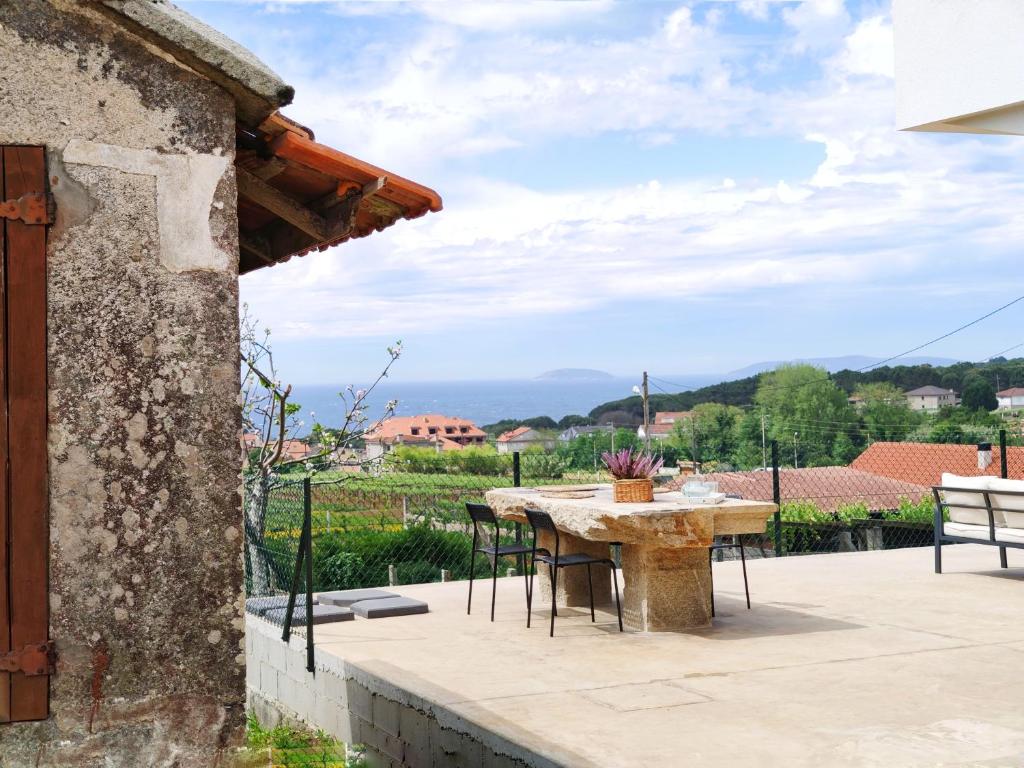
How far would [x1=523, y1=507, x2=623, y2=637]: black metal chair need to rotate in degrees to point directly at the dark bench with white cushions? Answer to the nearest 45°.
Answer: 0° — it already faces it

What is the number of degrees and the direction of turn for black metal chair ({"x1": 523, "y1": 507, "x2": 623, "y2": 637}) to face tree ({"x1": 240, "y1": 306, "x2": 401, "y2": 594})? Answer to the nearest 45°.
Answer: approximately 90° to its left

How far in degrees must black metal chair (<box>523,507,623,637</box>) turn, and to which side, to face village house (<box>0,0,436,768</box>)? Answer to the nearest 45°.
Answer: approximately 180°

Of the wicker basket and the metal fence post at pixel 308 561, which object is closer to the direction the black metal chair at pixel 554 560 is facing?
the wicker basket

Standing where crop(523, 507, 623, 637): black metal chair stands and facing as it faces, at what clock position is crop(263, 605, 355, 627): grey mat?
The grey mat is roughly at 8 o'clock from the black metal chair.

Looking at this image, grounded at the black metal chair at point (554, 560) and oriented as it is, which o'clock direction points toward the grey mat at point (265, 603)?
The grey mat is roughly at 8 o'clock from the black metal chair.

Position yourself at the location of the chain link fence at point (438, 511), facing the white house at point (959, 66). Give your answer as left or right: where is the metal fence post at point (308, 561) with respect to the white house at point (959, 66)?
right

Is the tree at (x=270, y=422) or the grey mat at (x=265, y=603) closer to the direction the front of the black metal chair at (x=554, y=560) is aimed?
the tree

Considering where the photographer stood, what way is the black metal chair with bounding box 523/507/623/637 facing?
facing away from the viewer and to the right of the viewer

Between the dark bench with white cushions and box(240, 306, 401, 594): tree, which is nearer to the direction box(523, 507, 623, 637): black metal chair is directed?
the dark bench with white cushions

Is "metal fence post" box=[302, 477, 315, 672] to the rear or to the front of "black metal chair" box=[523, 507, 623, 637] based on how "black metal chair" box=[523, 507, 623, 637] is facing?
to the rear
